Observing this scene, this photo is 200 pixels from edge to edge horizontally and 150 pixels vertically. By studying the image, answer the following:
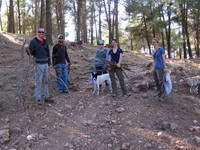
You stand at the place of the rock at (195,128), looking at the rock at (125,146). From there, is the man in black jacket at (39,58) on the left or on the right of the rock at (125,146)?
right

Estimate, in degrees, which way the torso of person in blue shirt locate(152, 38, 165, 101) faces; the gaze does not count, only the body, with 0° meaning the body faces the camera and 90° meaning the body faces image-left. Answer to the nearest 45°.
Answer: approximately 45°

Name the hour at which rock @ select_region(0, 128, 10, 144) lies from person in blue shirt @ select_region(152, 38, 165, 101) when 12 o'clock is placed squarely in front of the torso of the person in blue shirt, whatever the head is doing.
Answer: The rock is roughly at 12 o'clock from the person in blue shirt.

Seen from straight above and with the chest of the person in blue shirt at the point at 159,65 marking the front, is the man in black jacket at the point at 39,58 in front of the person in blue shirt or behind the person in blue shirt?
in front

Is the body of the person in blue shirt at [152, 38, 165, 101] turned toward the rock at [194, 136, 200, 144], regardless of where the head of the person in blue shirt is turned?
no

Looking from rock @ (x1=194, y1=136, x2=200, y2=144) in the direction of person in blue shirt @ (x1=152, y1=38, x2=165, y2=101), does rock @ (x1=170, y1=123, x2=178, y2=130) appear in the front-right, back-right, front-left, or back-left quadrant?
front-left

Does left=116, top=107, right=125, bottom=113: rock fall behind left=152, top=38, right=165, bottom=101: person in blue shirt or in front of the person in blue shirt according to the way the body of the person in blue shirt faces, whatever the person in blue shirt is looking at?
in front

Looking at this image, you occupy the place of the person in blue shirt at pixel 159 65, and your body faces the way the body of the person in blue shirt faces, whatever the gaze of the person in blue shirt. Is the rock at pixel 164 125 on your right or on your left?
on your left

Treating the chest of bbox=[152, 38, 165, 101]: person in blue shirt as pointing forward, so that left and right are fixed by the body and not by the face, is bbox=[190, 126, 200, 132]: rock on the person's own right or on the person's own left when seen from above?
on the person's own left
